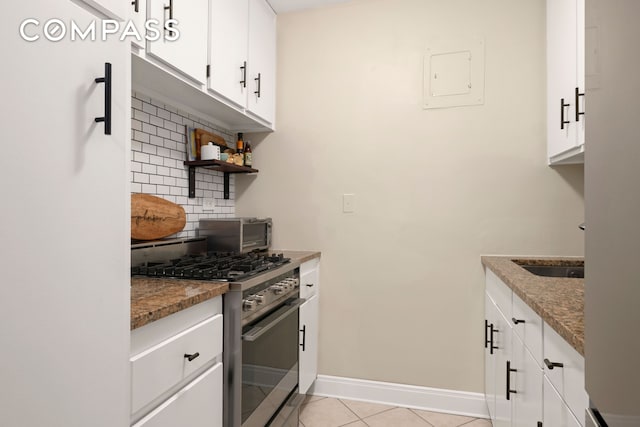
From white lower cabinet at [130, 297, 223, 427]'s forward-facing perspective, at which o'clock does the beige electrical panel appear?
The beige electrical panel is roughly at 10 o'clock from the white lower cabinet.

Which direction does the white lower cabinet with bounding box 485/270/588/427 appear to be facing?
to the viewer's left

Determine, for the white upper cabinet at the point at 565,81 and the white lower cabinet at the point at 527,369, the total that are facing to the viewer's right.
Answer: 0

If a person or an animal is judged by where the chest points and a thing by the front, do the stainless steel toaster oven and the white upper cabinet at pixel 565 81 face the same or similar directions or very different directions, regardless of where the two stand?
very different directions

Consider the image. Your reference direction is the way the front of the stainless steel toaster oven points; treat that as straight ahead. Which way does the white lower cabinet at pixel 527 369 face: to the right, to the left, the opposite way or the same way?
the opposite way

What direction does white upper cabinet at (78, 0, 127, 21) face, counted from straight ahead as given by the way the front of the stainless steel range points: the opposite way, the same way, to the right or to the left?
the same way

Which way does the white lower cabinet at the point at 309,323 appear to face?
to the viewer's right

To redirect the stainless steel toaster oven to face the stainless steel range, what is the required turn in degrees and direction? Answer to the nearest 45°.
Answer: approximately 45° to its right

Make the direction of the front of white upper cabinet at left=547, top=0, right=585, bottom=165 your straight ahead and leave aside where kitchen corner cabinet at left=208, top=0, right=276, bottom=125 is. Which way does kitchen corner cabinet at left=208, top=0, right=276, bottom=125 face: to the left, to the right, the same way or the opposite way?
the opposite way

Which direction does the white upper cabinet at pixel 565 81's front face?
to the viewer's left

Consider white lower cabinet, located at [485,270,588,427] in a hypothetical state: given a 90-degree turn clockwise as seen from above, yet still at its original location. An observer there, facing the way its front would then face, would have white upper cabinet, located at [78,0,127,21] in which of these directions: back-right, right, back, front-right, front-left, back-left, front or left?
back-left

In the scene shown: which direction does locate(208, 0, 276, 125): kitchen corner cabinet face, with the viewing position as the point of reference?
facing the viewer and to the right of the viewer

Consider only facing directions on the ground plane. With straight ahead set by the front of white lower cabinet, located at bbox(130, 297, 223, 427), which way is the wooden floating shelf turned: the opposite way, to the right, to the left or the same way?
the same way

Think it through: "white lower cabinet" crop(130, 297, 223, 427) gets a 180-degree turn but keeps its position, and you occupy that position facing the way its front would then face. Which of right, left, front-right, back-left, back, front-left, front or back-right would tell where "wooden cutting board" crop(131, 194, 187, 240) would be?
front-right

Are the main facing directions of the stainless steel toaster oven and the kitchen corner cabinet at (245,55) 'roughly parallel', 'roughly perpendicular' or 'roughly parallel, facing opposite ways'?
roughly parallel

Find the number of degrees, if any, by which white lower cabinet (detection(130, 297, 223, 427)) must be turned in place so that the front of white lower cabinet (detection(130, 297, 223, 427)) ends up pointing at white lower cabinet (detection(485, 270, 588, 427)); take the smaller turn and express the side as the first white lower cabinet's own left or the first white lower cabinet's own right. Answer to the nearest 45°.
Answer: approximately 45° to the first white lower cabinet's own left

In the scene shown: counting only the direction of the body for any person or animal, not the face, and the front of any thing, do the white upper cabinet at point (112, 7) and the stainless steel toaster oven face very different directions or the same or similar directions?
same or similar directions

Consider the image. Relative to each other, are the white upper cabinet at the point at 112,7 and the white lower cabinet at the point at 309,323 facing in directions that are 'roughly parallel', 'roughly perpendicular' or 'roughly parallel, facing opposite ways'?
roughly parallel
